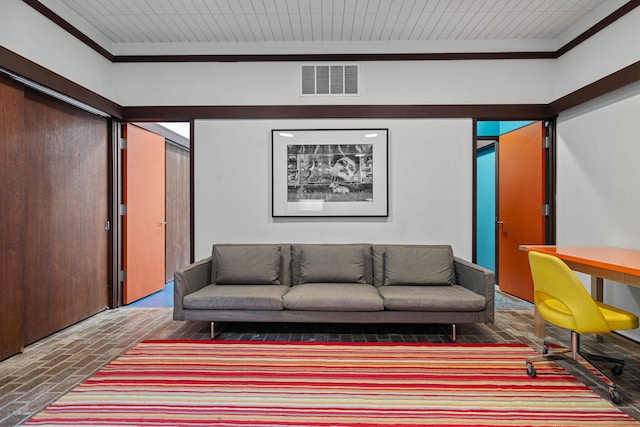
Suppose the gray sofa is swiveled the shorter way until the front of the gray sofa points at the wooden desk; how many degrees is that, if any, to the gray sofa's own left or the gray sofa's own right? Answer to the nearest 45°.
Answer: approximately 90° to the gray sofa's own left

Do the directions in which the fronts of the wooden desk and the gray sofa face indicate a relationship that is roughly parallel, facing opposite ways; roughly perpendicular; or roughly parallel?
roughly perpendicular

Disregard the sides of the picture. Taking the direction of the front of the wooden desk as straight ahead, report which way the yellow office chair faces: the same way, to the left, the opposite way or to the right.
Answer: the opposite way

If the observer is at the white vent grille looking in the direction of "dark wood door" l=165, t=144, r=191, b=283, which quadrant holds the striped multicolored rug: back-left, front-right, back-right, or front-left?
back-left

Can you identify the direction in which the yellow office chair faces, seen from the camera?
facing away from the viewer and to the right of the viewer

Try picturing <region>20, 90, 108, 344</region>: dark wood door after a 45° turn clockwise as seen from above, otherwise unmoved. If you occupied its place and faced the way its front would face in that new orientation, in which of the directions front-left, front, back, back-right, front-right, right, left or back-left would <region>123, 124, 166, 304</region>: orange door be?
back-left

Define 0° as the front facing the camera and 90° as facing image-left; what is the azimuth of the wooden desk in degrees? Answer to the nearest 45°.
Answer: approximately 45°

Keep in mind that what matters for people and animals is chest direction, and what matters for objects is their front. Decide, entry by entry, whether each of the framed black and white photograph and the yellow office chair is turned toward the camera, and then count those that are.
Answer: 1

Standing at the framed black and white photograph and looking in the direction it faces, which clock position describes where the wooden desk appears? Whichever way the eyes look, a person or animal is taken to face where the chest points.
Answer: The wooden desk is roughly at 10 o'clock from the framed black and white photograph.

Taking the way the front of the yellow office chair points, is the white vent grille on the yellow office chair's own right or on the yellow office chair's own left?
on the yellow office chair's own left

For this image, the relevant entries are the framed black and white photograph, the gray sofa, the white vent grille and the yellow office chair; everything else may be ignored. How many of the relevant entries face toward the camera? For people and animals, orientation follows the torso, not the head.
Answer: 3

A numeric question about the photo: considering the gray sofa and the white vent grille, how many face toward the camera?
2

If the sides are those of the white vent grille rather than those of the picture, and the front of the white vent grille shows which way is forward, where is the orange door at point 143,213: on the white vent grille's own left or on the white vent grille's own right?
on the white vent grille's own right

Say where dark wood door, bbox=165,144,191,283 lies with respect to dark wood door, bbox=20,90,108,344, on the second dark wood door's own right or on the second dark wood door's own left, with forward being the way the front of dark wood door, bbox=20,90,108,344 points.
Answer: on the second dark wood door's own left

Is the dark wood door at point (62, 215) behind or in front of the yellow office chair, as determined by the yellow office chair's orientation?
behind
